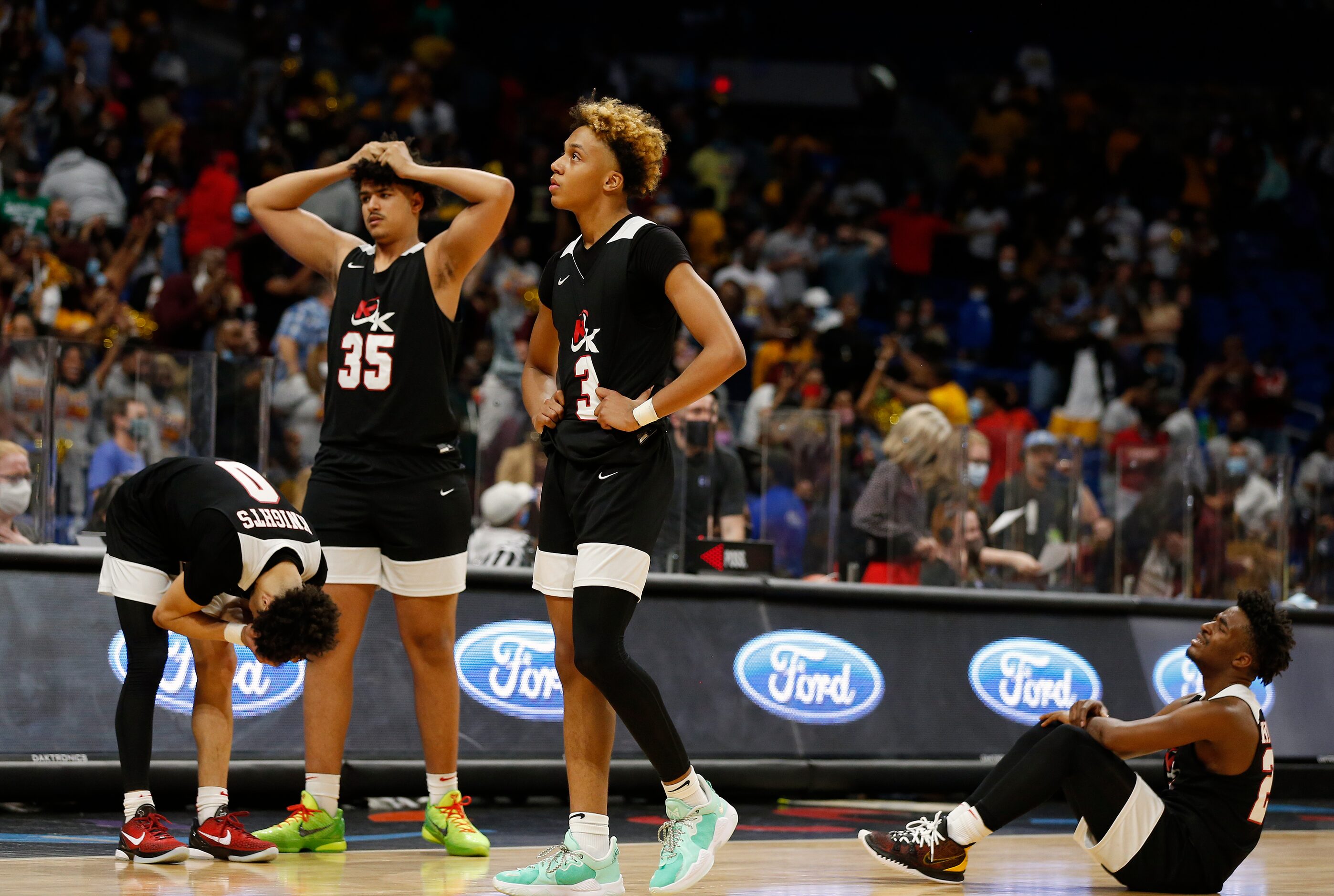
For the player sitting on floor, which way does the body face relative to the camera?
to the viewer's left

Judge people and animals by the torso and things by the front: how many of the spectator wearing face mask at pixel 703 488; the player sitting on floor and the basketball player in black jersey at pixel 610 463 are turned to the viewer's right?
0

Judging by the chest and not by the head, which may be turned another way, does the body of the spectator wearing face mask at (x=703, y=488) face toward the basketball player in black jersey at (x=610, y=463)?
yes

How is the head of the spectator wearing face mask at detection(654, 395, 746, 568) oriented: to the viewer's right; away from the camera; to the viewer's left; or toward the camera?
toward the camera

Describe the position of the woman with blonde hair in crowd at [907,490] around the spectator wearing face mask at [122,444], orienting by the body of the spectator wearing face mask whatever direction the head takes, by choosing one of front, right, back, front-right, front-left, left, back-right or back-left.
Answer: front-left

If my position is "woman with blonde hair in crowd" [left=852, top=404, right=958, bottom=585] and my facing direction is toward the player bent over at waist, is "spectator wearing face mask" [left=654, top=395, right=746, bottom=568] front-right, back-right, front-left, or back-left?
front-right

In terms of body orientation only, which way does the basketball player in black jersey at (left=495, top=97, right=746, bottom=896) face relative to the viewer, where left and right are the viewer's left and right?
facing the viewer and to the left of the viewer

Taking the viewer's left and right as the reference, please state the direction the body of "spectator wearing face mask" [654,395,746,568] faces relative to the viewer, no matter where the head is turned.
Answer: facing the viewer

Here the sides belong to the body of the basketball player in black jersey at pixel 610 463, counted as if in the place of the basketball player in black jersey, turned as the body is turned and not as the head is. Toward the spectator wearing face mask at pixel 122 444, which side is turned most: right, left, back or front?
right

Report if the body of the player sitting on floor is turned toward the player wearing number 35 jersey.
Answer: yes

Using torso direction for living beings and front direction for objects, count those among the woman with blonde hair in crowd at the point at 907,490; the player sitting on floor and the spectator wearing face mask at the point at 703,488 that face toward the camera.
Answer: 1

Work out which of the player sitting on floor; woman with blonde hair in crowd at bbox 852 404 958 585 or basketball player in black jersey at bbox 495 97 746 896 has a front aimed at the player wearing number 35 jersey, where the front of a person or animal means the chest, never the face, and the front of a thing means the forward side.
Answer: the player sitting on floor

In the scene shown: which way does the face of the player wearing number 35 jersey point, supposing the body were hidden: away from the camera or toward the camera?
toward the camera
